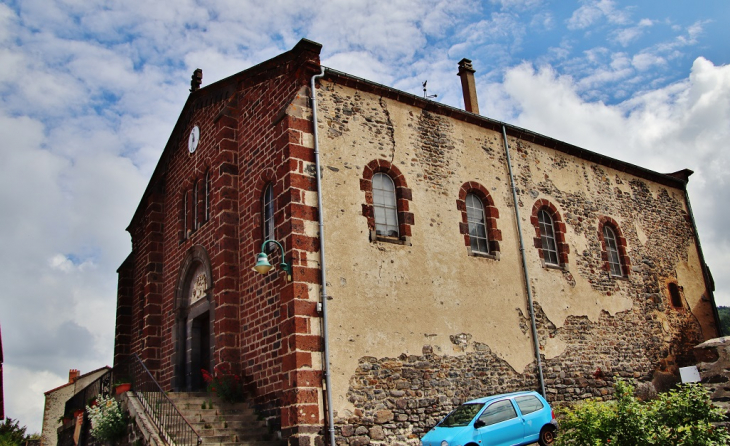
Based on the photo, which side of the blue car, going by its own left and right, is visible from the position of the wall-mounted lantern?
front

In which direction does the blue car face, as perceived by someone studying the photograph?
facing the viewer and to the left of the viewer

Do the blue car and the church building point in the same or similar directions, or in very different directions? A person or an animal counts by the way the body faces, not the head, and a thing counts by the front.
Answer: same or similar directions

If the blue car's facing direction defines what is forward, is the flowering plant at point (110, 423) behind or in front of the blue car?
in front

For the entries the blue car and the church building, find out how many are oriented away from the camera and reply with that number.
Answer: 0

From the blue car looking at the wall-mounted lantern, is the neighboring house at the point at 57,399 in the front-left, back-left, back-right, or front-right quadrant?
front-right

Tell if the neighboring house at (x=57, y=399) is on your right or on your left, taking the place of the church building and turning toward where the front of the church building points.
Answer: on your right

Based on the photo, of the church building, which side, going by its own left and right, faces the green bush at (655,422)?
left

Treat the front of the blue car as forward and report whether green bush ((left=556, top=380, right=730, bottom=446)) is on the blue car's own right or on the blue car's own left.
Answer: on the blue car's own left

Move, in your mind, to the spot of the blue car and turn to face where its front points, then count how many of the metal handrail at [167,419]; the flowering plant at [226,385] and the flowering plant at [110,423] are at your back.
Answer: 0
